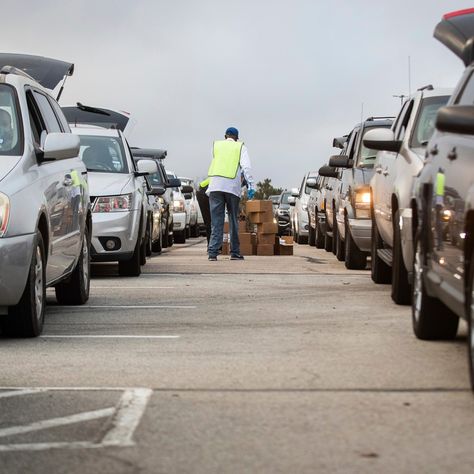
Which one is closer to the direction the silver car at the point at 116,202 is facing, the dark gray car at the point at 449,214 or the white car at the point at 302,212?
the dark gray car

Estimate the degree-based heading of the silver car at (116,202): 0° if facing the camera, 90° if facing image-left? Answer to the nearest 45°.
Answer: approximately 0°

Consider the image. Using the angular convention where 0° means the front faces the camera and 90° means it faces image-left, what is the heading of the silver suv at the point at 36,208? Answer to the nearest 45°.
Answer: approximately 0°

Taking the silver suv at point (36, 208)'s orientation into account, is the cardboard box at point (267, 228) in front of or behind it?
behind

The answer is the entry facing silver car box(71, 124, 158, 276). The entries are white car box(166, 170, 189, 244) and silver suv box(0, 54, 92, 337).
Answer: white car box(166, 170, 189, 244)
